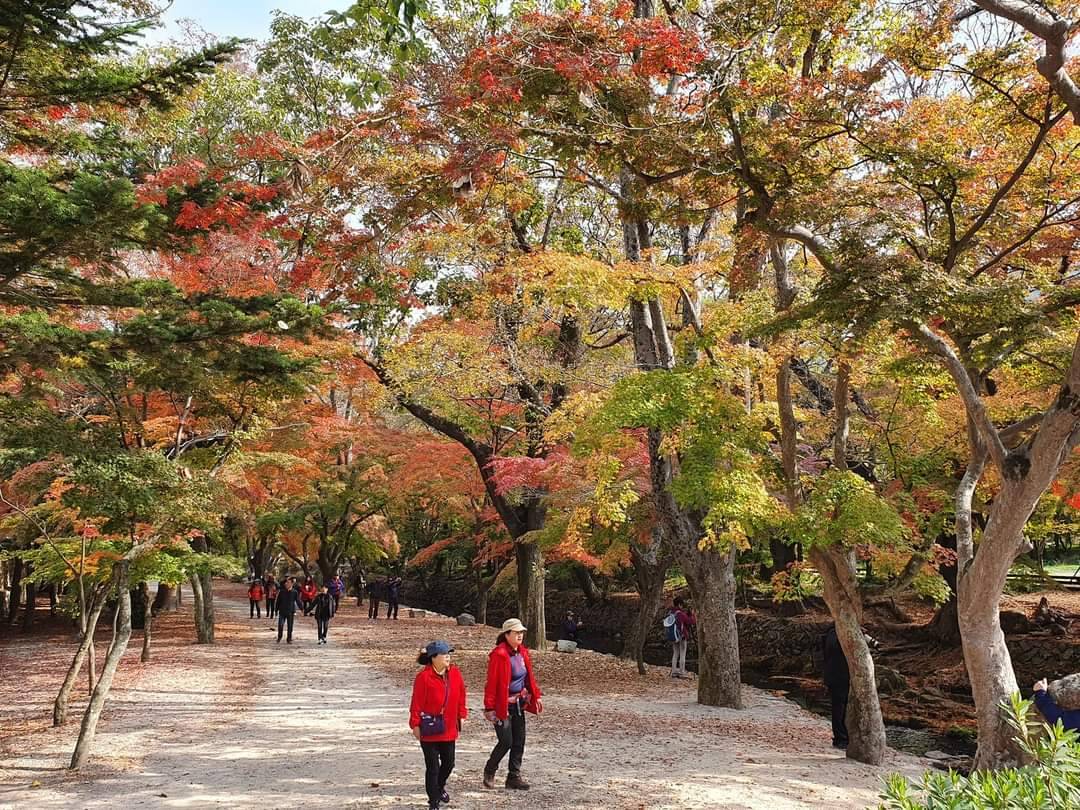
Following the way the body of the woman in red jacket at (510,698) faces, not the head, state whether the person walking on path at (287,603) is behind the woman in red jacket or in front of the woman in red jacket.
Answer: behind

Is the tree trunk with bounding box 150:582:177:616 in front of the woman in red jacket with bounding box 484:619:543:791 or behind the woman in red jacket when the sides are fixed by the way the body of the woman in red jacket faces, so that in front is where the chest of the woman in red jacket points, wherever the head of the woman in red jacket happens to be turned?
behind

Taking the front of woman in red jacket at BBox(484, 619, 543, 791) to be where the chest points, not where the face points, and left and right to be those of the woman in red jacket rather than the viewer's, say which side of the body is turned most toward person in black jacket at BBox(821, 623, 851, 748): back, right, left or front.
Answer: left

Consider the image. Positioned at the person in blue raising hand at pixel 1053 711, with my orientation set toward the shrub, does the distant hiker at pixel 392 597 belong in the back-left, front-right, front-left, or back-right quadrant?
back-right

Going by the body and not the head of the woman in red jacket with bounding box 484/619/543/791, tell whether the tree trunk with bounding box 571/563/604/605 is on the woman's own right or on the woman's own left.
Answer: on the woman's own left

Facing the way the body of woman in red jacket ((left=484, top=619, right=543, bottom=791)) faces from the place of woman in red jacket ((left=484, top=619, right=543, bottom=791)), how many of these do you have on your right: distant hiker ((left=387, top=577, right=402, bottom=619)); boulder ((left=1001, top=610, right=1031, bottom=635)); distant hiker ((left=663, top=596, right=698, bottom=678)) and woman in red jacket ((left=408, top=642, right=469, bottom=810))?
1

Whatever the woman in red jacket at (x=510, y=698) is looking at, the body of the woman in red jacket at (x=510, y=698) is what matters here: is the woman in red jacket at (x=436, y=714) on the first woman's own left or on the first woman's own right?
on the first woman's own right

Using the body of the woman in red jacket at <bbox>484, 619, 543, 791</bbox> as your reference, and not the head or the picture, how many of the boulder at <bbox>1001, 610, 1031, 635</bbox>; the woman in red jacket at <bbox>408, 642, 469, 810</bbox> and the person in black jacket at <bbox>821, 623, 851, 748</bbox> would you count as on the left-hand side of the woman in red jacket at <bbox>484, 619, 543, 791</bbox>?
2

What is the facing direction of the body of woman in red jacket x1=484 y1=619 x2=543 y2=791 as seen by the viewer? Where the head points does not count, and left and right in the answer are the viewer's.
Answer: facing the viewer and to the right of the viewer

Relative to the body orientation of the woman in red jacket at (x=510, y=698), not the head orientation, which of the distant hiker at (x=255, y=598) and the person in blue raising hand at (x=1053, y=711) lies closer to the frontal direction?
the person in blue raising hand

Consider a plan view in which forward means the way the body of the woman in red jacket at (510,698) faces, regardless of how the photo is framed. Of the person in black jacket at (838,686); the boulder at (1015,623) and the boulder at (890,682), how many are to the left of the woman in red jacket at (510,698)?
3

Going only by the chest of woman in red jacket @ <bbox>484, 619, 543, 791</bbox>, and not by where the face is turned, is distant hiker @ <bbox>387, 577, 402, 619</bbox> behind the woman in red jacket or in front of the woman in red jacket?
behind

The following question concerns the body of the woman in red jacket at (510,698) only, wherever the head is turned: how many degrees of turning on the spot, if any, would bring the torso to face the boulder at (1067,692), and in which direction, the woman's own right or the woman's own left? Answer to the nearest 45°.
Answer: approximately 45° to the woman's own left
